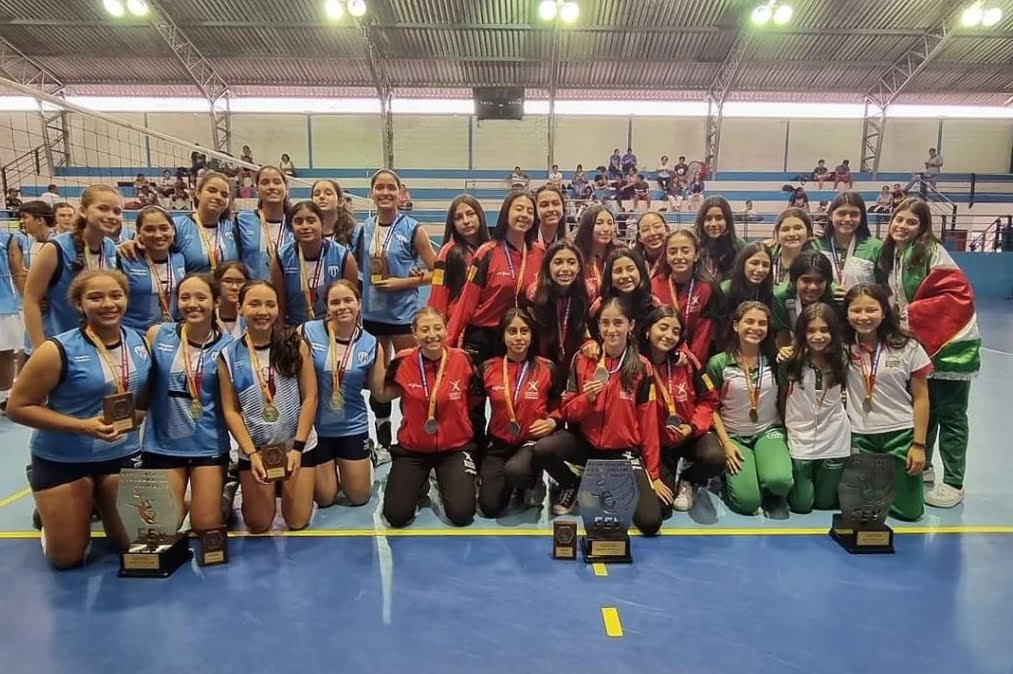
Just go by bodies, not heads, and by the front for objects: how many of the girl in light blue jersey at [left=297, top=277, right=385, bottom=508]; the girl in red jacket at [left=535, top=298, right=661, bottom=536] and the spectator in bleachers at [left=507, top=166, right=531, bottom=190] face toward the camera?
3

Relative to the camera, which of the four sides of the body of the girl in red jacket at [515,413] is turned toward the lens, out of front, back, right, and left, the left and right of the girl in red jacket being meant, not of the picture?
front

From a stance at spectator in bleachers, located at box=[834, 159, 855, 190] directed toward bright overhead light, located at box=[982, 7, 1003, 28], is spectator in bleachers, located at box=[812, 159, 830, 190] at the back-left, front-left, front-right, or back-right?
back-right

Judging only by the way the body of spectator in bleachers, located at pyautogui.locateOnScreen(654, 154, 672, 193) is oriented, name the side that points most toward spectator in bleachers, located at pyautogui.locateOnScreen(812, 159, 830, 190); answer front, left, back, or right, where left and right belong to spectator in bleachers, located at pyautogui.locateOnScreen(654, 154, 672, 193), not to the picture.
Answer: left

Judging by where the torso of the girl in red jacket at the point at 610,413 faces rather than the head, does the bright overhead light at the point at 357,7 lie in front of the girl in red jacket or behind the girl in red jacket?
behind

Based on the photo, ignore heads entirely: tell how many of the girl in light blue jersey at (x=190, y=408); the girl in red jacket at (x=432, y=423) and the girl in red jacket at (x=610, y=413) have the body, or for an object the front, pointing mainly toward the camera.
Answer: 3

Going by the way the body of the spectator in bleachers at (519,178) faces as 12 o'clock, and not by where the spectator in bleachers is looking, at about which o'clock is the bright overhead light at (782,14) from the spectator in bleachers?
The bright overhead light is roughly at 10 o'clock from the spectator in bleachers.

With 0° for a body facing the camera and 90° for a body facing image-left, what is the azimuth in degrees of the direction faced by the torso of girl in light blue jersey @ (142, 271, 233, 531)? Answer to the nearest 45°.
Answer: approximately 0°

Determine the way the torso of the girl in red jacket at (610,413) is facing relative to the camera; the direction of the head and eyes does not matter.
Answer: toward the camera

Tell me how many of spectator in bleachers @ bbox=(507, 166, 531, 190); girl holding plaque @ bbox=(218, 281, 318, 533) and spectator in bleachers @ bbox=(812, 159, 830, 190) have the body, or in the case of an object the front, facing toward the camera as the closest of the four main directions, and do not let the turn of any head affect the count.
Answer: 3

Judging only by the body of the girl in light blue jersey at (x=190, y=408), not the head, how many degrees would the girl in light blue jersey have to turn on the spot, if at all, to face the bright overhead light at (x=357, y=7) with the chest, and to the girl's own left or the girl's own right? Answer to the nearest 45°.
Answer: approximately 180°

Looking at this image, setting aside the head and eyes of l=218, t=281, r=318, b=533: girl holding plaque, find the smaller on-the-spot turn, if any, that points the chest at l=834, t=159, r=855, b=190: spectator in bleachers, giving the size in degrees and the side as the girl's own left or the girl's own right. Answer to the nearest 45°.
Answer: approximately 135° to the girl's own left

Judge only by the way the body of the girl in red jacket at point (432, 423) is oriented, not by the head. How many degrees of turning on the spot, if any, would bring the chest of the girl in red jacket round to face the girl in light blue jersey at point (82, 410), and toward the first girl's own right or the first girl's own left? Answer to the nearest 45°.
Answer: approximately 90° to the first girl's own right

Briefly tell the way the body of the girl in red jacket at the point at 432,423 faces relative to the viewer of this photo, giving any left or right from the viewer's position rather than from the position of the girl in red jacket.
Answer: facing the viewer
